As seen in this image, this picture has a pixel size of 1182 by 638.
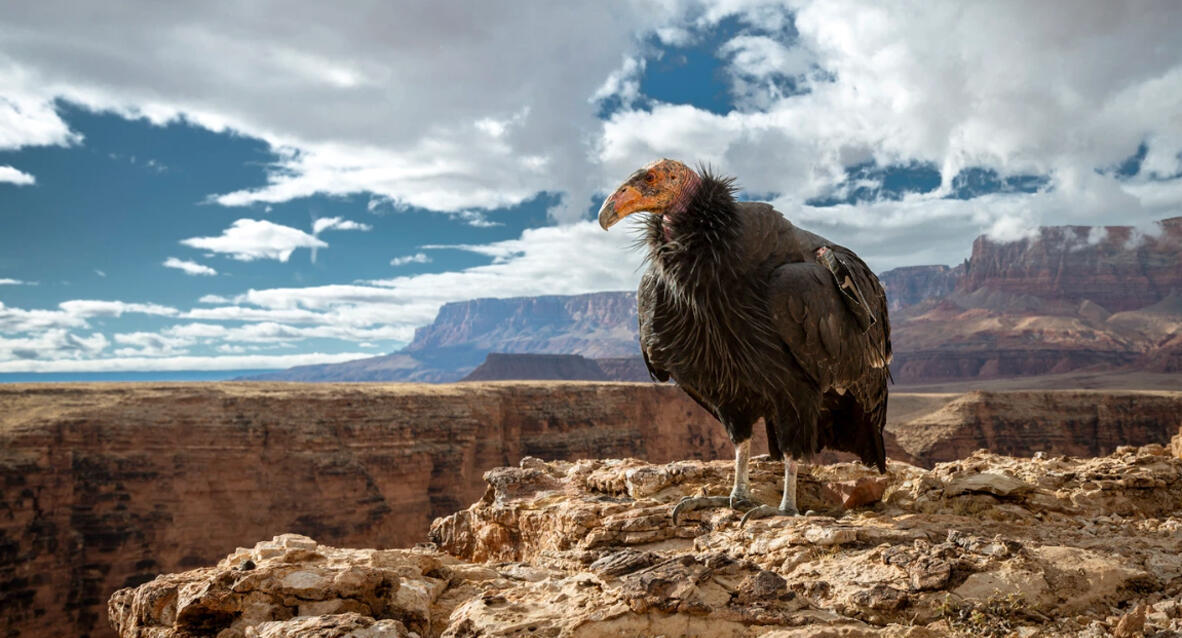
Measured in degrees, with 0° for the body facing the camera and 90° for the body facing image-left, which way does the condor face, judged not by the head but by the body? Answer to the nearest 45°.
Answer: approximately 45°
